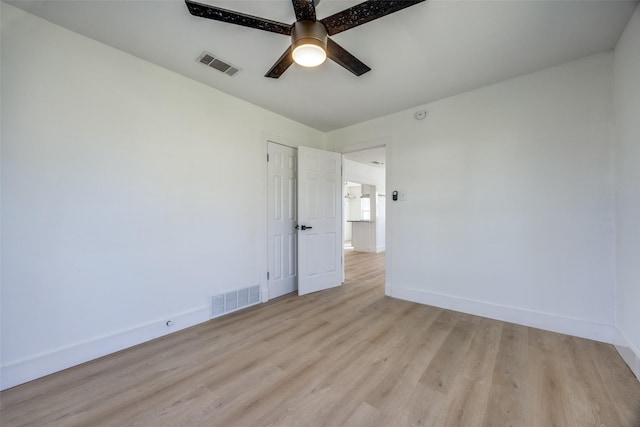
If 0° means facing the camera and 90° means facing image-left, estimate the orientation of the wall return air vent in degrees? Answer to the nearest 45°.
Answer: approximately 315°

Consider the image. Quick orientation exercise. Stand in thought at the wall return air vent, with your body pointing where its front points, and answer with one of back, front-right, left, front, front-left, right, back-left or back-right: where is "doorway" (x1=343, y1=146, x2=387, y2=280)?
left

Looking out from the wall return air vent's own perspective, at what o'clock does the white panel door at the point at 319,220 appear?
The white panel door is roughly at 10 o'clock from the wall return air vent.
